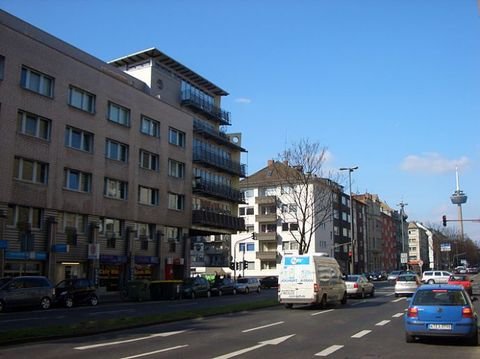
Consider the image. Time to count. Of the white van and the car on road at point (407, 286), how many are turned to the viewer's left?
0

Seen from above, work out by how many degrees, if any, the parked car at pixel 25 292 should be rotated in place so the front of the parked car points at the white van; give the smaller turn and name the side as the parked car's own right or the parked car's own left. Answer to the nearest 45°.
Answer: approximately 135° to the parked car's own left

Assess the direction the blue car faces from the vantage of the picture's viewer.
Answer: facing away from the viewer

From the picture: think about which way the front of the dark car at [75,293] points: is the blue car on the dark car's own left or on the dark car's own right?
on the dark car's own left

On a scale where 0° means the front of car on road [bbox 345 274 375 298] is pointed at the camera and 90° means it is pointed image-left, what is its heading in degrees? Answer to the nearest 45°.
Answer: approximately 225°

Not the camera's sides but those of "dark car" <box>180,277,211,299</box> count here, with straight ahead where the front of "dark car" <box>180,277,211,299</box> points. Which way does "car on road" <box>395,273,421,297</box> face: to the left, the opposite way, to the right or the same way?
the opposite way

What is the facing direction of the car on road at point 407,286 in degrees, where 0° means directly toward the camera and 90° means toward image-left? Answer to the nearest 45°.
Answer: approximately 180°

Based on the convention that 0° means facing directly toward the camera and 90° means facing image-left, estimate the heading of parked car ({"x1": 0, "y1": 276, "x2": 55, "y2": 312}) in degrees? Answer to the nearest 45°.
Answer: approximately 90°

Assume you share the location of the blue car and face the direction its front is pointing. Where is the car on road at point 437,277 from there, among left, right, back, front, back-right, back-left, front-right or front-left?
front

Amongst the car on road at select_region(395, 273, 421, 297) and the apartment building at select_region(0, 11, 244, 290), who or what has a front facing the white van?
the apartment building

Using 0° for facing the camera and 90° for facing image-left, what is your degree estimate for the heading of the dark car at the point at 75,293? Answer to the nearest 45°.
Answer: approximately 45°

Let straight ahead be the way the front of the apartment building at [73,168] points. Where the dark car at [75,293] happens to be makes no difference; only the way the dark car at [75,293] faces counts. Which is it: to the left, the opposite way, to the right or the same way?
to the right

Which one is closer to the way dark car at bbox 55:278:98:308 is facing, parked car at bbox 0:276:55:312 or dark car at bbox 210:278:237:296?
the parked car

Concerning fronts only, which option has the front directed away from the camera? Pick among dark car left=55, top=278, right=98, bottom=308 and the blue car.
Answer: the blue car

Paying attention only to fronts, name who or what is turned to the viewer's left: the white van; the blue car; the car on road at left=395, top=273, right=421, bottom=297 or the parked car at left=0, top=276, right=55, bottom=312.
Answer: the parked car
